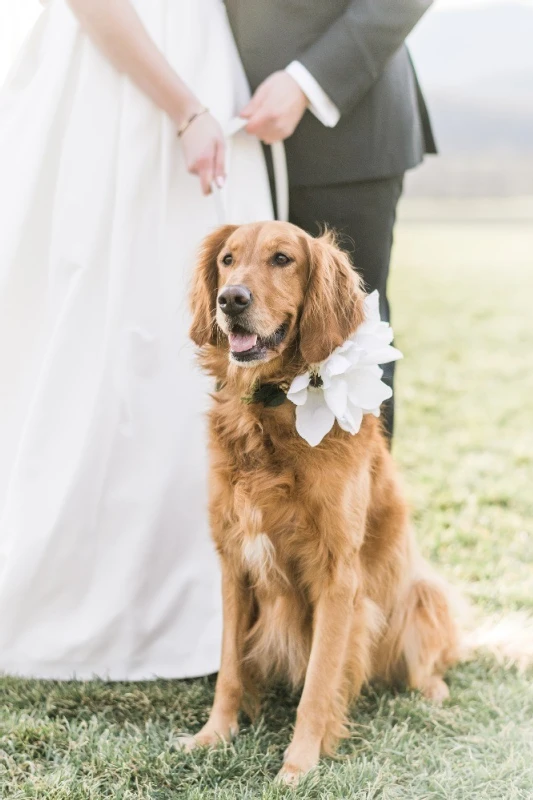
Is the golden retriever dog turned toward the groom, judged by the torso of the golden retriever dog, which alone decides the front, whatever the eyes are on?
no

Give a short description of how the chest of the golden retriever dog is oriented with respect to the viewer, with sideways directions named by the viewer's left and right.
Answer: facing the viewer and to the left of the viewer

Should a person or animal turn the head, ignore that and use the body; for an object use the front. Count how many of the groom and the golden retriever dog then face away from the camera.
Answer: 0
